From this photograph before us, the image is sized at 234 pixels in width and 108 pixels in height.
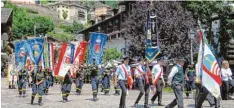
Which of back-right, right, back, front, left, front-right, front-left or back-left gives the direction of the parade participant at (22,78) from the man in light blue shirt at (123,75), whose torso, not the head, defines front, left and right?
back

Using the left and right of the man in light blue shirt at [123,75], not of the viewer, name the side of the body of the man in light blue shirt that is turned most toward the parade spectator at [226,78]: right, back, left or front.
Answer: left

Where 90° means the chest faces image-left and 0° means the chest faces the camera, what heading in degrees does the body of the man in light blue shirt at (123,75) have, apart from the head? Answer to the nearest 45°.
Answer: approximately 315°
